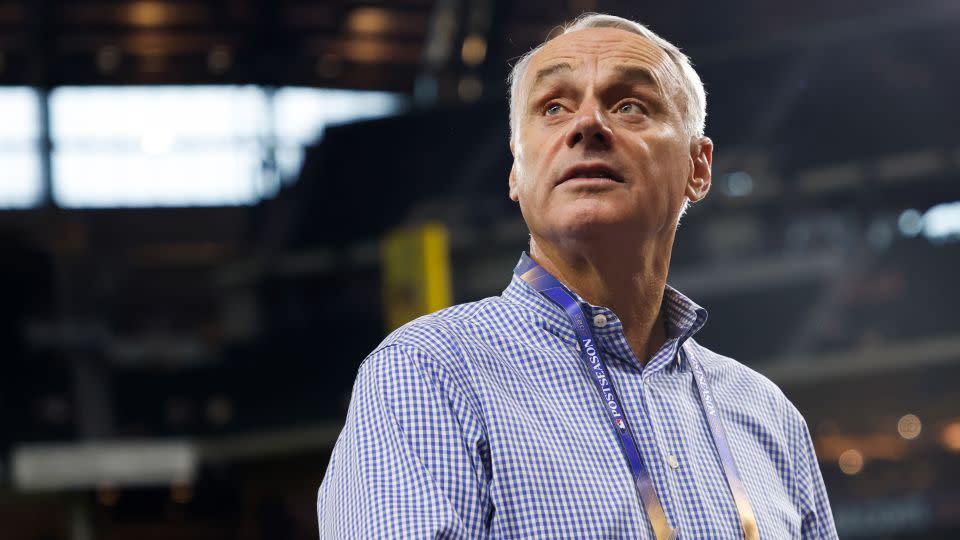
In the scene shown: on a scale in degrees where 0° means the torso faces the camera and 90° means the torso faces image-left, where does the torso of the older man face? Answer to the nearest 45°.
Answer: approximately 315°

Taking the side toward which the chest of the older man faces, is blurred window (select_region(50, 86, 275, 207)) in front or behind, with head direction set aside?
behind

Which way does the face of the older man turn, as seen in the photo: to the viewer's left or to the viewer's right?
to the viewer's left

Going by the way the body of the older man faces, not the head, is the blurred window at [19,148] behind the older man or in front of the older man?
behind

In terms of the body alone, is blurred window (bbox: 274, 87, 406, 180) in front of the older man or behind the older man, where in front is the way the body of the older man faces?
behind
